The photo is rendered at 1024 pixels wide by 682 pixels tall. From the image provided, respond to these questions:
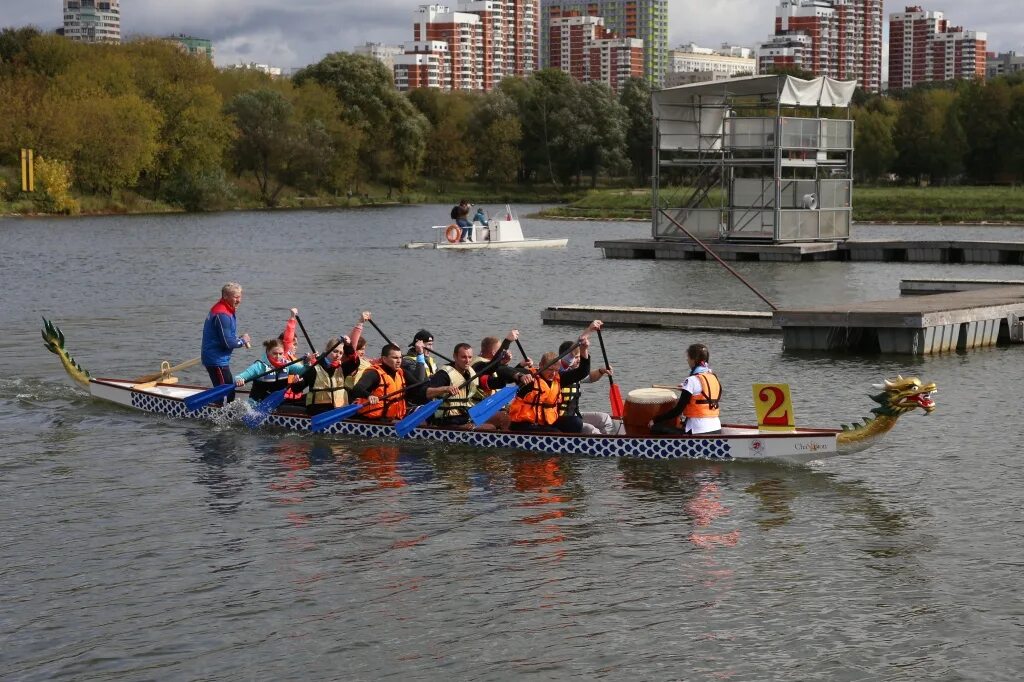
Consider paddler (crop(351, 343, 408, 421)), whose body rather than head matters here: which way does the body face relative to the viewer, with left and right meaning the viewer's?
facing the viewer and to the right of the viewer

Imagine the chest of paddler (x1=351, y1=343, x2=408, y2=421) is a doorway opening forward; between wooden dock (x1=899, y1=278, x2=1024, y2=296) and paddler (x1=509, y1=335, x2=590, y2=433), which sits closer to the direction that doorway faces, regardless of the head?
the paddler

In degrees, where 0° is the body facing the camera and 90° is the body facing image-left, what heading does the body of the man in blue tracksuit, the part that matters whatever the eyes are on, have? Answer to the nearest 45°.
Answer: approximately 270°

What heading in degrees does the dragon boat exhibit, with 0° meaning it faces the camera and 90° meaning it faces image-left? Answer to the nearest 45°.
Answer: approximately 270°

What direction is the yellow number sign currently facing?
toward the camera

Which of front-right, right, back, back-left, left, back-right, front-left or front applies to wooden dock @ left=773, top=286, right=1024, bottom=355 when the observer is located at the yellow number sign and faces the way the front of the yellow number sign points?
back

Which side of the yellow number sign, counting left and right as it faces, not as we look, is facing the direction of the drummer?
right

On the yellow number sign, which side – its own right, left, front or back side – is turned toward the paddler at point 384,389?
right

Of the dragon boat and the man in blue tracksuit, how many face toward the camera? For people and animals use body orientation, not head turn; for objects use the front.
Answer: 0
